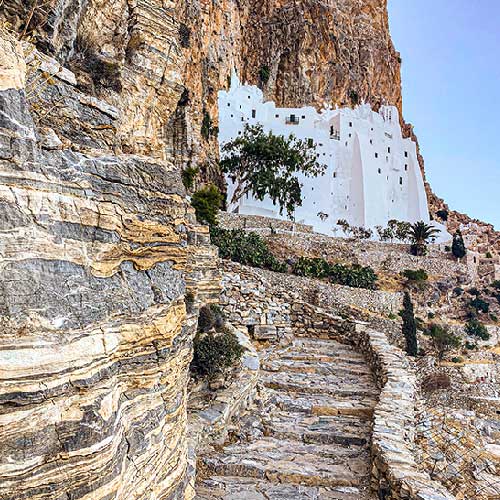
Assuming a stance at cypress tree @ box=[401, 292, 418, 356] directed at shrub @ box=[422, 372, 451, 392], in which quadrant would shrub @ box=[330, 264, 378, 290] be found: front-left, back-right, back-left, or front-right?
back-right

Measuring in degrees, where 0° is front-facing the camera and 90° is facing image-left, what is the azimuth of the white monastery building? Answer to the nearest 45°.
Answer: approximately 315°

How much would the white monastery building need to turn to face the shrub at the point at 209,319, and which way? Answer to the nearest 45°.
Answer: approximately 45° to its right

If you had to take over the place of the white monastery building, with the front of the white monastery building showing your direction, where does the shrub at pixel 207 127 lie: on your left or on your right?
on your right

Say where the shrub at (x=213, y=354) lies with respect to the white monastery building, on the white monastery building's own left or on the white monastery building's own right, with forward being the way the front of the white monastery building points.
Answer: on the white monastery building's own right
